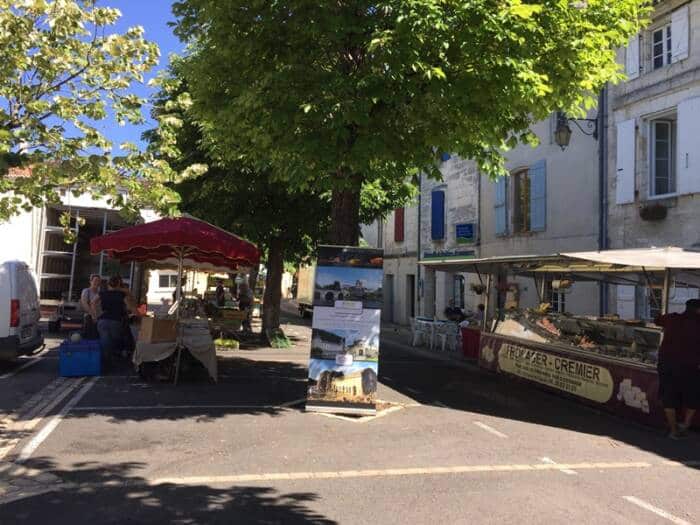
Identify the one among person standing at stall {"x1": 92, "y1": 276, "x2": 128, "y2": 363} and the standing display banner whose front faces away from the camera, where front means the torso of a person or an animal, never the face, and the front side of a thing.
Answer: the person standing at stall

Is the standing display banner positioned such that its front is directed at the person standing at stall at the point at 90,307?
no

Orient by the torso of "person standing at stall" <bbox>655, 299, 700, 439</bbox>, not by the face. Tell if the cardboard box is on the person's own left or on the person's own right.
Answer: on the person's own left

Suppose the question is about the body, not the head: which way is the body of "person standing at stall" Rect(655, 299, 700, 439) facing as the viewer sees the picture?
away from the camera

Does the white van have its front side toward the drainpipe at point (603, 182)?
no

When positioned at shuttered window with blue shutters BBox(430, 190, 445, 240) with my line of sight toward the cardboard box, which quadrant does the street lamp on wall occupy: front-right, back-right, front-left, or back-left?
front-left

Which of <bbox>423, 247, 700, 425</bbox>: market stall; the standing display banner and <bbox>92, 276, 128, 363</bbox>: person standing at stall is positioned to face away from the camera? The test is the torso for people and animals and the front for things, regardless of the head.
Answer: the person standing at stall

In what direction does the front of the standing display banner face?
toward the camera

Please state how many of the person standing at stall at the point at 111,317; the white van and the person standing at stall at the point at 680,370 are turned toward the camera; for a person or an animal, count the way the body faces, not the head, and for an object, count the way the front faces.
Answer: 0

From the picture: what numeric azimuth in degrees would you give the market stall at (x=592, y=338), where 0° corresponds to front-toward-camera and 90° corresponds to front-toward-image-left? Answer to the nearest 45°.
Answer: approximately 45°

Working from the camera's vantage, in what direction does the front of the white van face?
facing away from the viewer and to the left of the viewer

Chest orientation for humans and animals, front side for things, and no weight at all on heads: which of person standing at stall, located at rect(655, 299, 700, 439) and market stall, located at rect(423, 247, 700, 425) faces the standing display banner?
the market stall

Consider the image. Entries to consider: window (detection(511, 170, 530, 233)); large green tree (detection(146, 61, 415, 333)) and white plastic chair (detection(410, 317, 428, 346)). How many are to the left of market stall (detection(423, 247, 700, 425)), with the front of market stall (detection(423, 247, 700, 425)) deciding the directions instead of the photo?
0

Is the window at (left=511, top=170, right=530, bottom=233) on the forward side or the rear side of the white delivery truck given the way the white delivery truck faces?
on the rear side

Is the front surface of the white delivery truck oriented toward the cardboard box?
no
